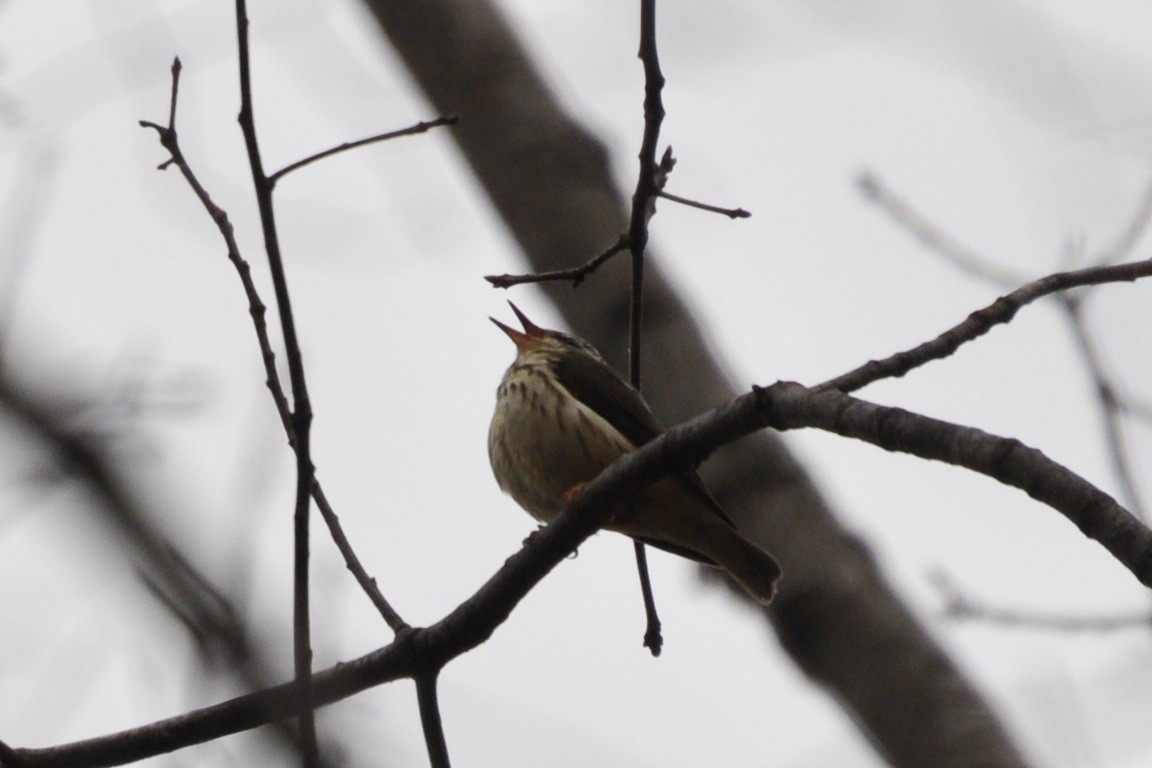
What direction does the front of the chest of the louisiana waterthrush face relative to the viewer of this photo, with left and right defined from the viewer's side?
facing to the left of the viewer

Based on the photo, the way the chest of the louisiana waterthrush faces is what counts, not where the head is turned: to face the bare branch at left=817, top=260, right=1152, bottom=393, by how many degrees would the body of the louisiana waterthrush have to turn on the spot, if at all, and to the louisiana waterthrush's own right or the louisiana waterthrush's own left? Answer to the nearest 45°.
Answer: approximately 90° to the louisiana waterthrush's own left
